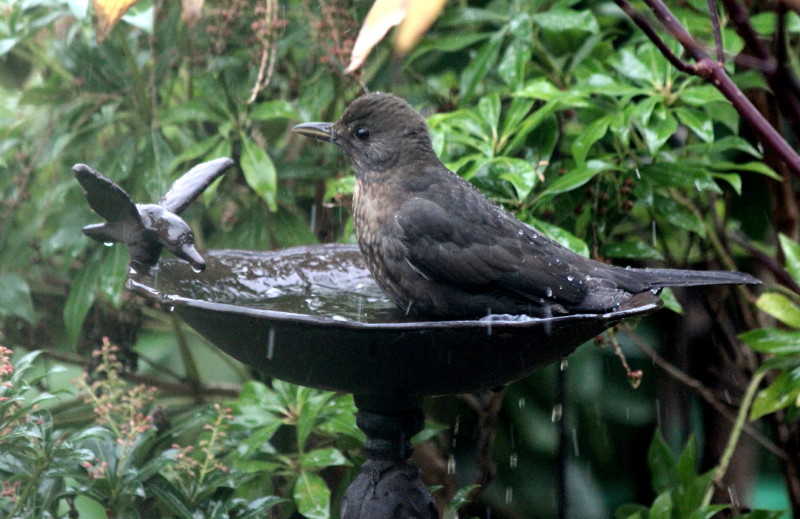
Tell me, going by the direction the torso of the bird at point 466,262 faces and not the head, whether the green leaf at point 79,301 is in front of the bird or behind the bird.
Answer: in front

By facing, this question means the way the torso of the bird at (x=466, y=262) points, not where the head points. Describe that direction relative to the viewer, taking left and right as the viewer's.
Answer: facing to the left of the viewer

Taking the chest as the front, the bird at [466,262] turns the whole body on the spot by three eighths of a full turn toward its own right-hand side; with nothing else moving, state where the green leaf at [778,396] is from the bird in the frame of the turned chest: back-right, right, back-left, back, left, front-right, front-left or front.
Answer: front

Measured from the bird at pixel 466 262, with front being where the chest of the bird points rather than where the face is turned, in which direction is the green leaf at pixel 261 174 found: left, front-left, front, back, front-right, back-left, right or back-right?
front-right

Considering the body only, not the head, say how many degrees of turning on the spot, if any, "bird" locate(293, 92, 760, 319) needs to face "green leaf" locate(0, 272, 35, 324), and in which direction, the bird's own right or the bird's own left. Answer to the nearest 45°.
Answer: approximately 45° to the bird's own right

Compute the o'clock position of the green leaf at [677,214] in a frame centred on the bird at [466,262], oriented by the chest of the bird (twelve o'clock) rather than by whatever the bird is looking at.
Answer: The green leaf is roughly at 4 o'clock from the bird.

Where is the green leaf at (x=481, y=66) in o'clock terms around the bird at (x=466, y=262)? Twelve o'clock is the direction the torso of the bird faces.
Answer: The green leaf is roughly at 3 o'clock from the bird.

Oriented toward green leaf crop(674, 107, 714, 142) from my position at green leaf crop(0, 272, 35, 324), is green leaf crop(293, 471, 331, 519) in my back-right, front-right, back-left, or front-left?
front-right

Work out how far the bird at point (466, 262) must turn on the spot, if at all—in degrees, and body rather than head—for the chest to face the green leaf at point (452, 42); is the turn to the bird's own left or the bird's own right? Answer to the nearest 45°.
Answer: approximately 90° to the bird's own right
